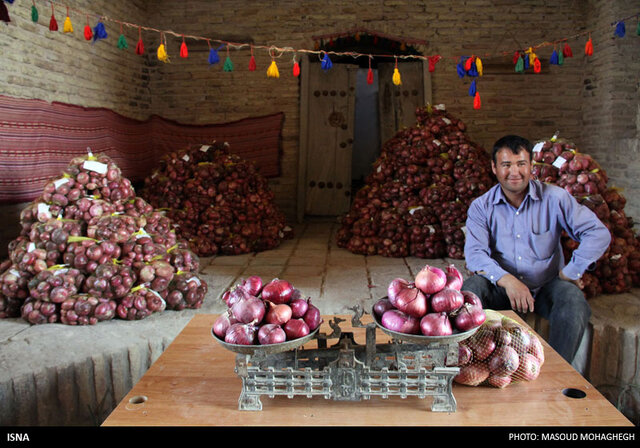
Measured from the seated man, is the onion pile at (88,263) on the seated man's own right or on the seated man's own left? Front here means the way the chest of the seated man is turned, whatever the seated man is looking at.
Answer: on the seated man's own right

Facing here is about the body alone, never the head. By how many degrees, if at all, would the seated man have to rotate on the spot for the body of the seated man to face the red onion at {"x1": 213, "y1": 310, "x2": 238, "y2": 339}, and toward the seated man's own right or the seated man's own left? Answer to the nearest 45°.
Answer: approximately 45° to the seated man's own right

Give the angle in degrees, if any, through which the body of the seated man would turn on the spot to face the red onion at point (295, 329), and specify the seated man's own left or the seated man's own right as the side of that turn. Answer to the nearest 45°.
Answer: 0° — they already face it

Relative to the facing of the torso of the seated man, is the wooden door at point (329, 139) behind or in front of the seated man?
behind

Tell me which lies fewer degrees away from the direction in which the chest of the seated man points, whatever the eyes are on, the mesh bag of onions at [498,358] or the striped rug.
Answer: the mesh bag of onions

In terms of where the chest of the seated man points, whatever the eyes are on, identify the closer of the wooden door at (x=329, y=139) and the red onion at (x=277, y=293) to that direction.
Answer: the red onion

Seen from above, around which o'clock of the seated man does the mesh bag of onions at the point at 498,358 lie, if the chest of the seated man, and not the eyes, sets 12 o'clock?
The mesh bag of onions is roughly at 12 o'clock from the seated man.

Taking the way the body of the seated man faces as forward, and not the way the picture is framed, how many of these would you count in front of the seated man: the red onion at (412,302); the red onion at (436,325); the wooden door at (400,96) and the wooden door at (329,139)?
2
